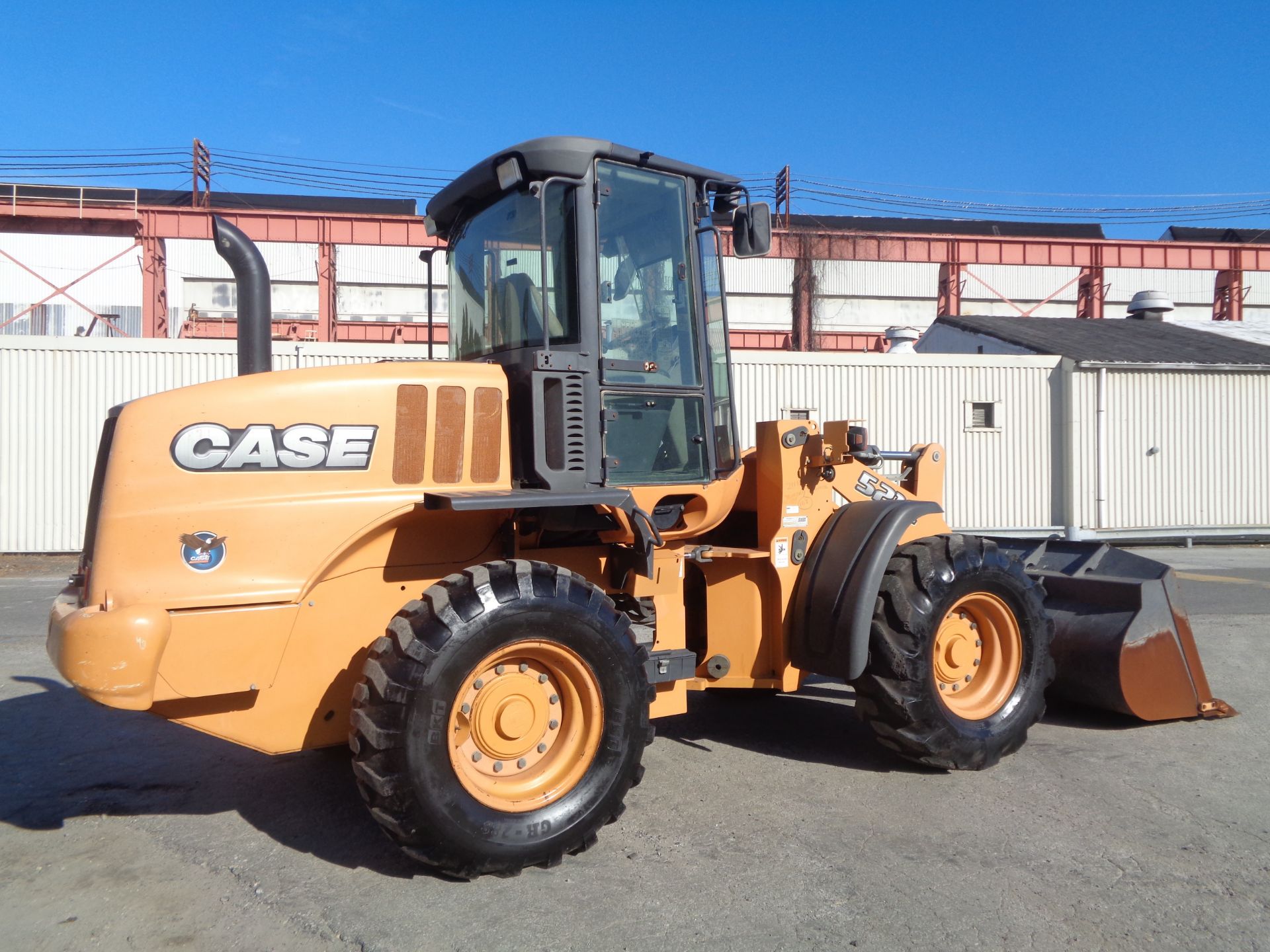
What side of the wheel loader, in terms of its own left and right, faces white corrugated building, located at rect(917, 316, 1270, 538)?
front

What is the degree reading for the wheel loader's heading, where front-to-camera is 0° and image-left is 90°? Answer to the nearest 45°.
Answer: approximately 225°
